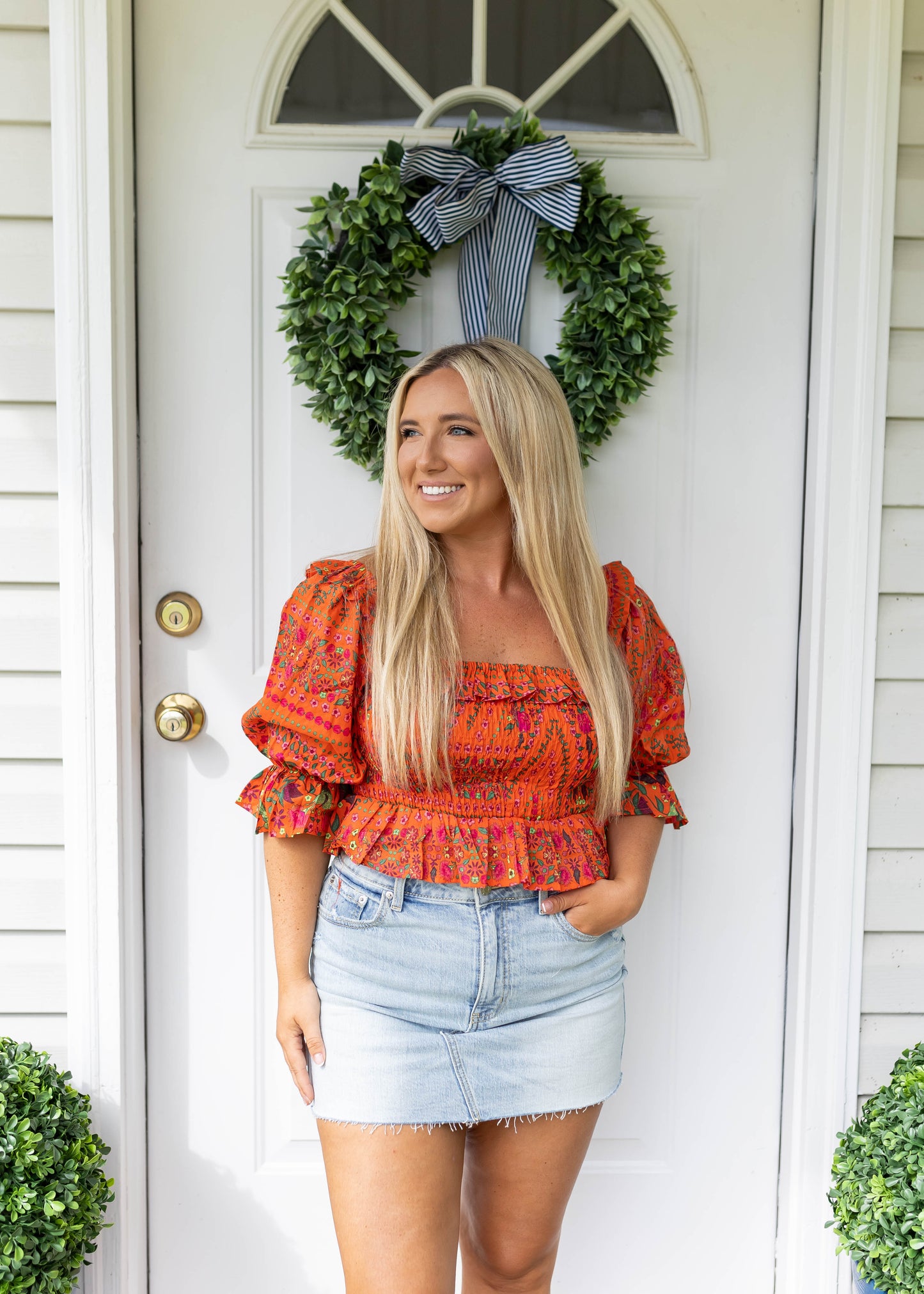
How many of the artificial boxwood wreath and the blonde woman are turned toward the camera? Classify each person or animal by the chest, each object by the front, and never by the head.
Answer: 2

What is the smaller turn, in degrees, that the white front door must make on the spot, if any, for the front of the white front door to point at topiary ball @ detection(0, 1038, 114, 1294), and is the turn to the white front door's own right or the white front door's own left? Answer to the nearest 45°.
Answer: approximately 45° to the white front door's own right

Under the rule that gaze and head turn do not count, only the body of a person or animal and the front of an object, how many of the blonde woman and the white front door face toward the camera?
2

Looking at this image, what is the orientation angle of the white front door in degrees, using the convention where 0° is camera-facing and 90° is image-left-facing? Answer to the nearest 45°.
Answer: approximately 0°
